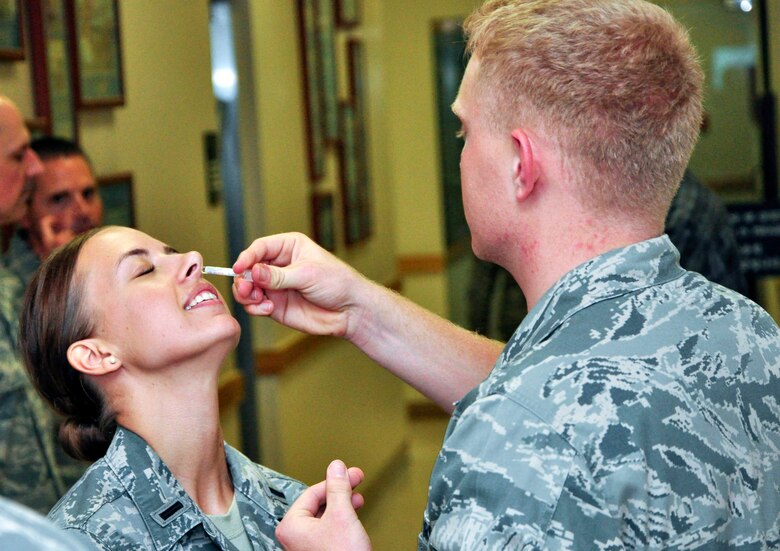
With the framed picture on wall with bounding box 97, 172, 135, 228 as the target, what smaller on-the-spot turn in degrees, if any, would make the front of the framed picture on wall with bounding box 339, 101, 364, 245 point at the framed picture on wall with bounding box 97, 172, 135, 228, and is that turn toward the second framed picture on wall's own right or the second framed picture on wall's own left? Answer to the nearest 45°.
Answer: approximately 90° to the second framed picture on wall's own right

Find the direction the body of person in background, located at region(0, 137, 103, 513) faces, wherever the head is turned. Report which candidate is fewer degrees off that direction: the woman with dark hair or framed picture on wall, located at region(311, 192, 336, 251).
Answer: the woman with dark hair

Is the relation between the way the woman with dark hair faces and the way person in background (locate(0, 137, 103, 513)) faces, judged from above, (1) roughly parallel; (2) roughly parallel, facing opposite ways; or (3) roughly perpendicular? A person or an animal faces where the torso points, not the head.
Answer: roughly parallel

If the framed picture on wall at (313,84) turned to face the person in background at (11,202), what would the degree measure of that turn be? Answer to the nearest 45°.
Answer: approximately 90° to its right

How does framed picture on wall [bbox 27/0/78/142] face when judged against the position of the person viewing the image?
facing the viewer and to the right of the viewer

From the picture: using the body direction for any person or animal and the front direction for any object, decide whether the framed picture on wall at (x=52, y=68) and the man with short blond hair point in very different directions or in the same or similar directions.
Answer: very different directions

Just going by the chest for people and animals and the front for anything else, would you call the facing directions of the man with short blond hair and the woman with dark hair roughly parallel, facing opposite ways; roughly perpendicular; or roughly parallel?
roughly parallel, facing opposite ways

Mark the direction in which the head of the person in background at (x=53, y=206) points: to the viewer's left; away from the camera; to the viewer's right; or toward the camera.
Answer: toward the camera
